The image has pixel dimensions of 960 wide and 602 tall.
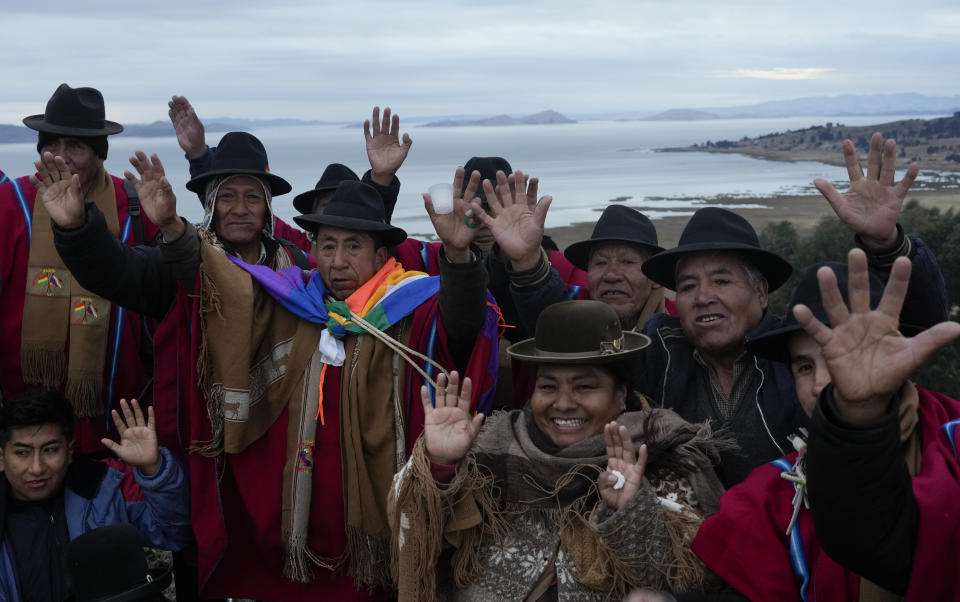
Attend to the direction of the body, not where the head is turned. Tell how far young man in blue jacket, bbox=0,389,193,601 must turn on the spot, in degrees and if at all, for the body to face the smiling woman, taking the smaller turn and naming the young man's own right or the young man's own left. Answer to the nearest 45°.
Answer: approximately 45° to the young man's own left

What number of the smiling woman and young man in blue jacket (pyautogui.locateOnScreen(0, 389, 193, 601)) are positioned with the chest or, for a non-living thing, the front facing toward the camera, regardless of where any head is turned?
2

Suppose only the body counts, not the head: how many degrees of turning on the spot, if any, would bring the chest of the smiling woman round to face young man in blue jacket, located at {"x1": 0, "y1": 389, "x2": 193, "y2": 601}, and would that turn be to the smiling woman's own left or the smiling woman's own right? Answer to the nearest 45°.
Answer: approximately 90° to the smiling woman's own right
